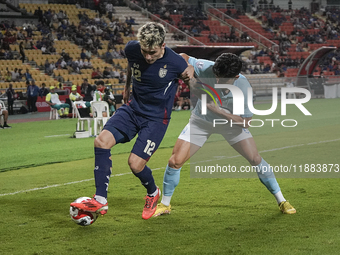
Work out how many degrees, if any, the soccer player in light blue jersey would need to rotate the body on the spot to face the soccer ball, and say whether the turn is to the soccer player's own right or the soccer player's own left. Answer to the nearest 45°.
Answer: approximately 45° to the soccer player's own right

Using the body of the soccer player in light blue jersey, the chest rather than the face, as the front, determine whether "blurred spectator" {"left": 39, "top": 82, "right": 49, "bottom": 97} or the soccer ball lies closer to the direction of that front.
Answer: the soccer ball

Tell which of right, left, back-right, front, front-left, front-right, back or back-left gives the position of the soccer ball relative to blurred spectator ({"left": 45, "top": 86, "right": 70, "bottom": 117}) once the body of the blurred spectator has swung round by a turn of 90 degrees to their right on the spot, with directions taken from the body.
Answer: front-left

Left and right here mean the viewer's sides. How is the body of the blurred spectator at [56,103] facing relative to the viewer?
facing the viewer and to the right of the viewer

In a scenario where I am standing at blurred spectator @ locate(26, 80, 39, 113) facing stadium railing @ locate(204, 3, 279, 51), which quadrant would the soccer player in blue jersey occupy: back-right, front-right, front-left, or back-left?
back-right

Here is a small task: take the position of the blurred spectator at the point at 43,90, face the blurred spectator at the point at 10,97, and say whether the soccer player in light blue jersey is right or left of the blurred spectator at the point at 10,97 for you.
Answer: left

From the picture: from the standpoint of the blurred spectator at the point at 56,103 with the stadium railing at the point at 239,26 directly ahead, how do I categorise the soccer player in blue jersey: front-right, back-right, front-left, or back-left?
back-right
